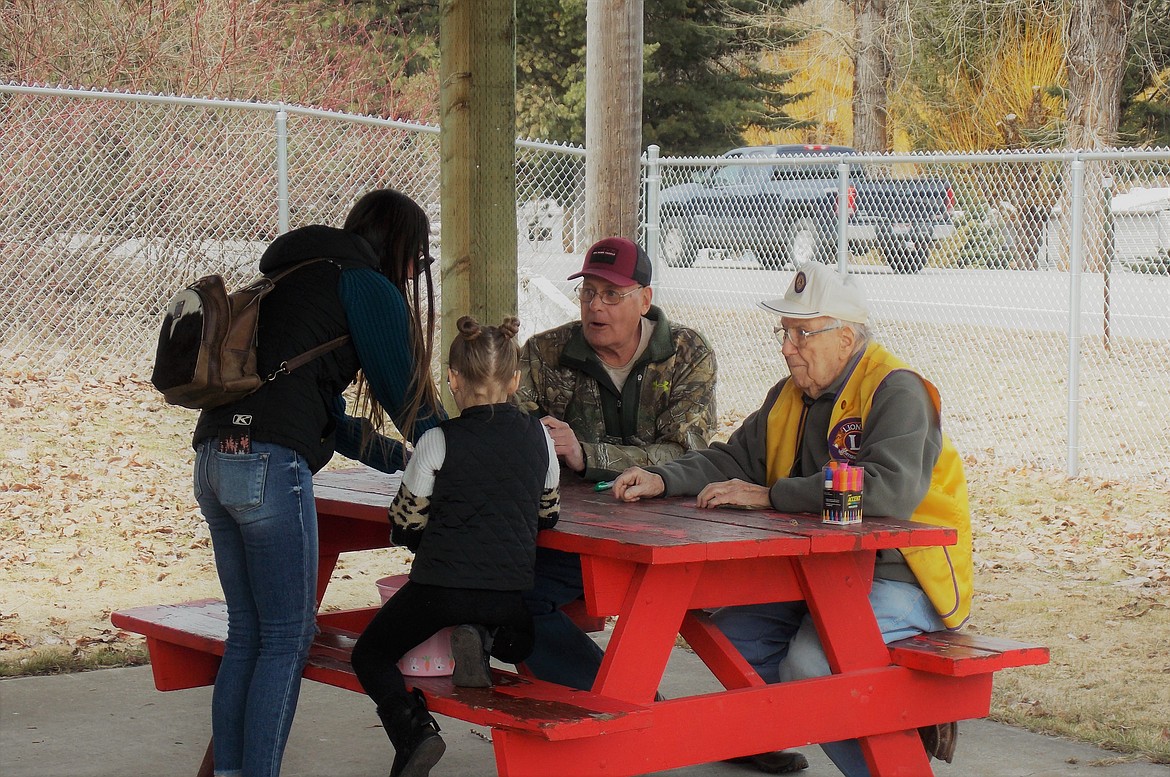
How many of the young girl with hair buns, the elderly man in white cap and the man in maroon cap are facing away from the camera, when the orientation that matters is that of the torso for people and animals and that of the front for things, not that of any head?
1

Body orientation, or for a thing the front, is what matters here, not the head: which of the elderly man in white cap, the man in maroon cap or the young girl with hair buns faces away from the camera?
the young girl with hair buns

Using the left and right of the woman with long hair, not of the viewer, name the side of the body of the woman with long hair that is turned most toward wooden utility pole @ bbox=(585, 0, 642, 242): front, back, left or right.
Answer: front

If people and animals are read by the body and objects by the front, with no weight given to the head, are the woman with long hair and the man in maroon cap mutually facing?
yes

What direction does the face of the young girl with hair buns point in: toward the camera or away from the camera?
away from the camera

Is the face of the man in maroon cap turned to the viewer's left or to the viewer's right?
to the viewer's left

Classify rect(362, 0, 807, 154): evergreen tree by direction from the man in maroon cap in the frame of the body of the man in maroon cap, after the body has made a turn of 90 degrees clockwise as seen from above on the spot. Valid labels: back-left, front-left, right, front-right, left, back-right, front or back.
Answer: front-right

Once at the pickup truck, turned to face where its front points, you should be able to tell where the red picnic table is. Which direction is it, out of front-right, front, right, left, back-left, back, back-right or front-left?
back-left

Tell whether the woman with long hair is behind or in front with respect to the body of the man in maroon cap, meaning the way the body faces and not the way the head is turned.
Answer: in front

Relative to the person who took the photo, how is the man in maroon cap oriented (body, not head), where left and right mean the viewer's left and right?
facing the viewer and to the left of the viewer

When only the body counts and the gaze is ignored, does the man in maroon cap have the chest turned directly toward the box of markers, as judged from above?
no

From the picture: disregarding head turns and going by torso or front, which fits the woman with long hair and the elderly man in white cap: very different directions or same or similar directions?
very different directions

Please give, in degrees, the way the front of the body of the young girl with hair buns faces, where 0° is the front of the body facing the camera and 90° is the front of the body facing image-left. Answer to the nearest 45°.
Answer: approximately 180°

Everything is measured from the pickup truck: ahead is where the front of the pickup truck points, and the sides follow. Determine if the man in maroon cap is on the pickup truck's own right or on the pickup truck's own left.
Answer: on the pickup truck's own left

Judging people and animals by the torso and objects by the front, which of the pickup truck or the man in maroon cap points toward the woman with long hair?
the man in maroon cap

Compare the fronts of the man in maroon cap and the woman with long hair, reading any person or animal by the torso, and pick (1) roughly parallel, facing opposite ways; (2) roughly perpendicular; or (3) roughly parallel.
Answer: roughly parallel, facing opposite ways

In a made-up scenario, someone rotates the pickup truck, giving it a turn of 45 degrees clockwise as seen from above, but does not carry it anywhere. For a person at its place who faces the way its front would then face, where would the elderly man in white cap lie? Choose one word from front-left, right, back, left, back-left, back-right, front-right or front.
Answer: back
